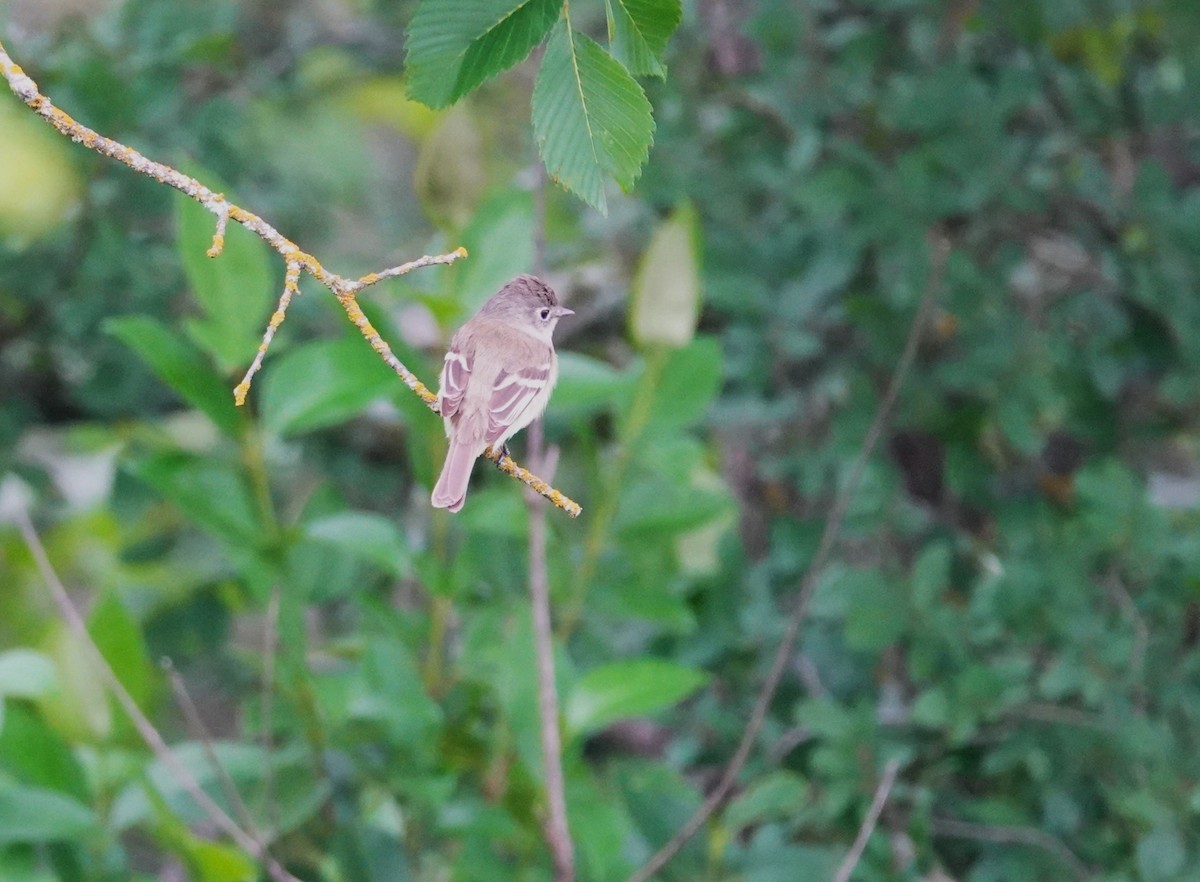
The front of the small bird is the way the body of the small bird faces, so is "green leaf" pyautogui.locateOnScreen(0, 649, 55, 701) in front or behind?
behind

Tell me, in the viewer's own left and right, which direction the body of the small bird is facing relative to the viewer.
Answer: facing away from the viewer and to the right of the viewer

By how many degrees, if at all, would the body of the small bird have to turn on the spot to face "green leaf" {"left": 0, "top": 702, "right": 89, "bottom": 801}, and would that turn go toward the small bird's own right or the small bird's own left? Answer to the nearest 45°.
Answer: approximately 135° to the small bird's own left
